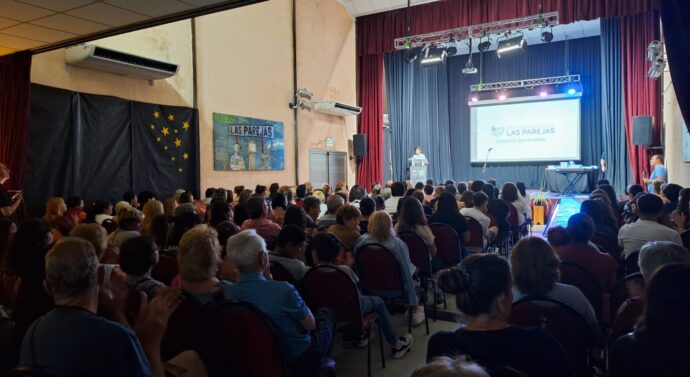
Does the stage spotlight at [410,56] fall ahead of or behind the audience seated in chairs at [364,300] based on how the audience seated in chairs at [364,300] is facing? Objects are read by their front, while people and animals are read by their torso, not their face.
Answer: ahead

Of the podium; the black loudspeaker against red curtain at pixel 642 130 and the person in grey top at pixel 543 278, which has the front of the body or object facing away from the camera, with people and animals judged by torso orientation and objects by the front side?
the person in grey top

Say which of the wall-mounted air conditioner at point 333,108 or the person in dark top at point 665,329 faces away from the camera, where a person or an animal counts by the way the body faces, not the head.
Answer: the person in dark top

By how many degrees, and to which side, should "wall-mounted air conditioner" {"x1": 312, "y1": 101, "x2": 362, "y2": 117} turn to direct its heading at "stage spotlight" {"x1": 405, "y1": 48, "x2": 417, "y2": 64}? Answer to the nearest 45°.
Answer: approximately 45° to its left

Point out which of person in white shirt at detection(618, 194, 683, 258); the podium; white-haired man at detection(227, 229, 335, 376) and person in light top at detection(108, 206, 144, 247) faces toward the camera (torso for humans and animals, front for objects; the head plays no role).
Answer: the podium

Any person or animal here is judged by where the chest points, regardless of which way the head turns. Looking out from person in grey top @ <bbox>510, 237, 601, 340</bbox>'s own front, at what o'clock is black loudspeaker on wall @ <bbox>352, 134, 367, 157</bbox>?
The black loudspeaker on wall is roughly at 11 o'clock from the person in grey top.

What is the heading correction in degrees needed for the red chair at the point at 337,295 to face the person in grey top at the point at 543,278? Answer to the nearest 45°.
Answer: approximately 90° to its right

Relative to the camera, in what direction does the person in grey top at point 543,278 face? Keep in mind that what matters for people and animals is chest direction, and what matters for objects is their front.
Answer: facing away from the viewer

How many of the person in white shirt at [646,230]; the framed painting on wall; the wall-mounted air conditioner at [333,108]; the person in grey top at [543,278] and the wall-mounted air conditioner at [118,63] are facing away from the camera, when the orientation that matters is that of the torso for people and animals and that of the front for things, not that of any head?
2

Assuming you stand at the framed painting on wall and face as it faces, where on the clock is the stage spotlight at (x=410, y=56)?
The stage spotlight is roughly at 10 o'clock from the framed painting on wall.

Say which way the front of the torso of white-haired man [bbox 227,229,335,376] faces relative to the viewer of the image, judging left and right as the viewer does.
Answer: facing away from the viewer and to the right of the viewer

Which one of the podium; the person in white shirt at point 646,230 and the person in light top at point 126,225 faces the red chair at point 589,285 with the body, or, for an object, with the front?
the podium

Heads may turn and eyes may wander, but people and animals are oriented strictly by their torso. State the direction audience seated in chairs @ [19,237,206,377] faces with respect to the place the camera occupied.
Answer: facing away from the viewer and to the right of the viewer

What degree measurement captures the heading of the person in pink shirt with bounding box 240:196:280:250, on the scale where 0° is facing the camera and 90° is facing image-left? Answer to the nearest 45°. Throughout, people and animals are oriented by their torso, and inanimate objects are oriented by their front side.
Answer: approximately 225°

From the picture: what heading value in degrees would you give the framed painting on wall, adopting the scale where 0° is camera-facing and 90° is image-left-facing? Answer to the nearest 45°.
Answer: approximately 315°

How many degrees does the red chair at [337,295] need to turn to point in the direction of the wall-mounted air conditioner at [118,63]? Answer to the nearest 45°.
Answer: approximately 90° to its left
